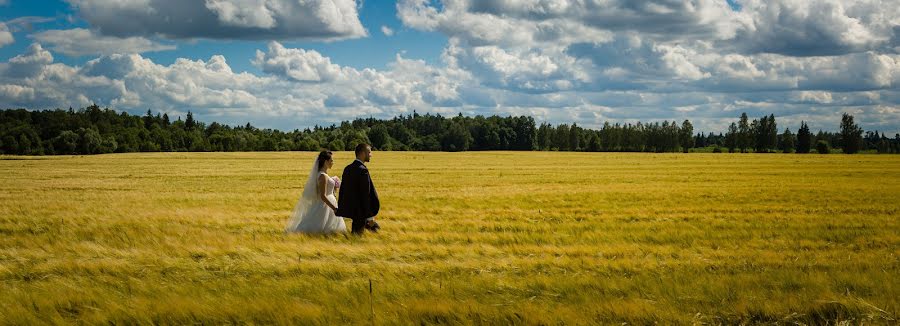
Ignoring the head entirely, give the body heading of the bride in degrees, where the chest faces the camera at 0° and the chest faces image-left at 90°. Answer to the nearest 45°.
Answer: approximately 270°

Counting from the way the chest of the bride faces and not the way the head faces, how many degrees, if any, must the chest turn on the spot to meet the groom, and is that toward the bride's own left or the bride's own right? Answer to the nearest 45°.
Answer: approximately 45° to the bride's own right
